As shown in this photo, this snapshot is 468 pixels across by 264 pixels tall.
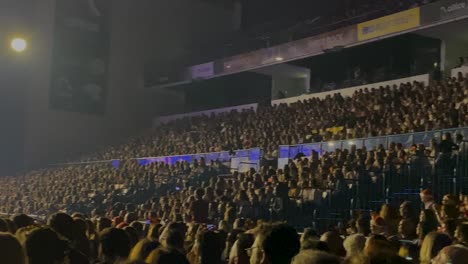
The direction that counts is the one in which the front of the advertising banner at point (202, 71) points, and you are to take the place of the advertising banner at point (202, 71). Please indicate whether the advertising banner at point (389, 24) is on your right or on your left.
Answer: on your left

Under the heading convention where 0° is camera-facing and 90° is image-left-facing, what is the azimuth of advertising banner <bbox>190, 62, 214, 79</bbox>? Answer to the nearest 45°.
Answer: approximately 45°

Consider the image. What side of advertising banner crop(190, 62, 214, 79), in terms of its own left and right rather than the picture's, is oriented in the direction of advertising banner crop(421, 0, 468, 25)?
left

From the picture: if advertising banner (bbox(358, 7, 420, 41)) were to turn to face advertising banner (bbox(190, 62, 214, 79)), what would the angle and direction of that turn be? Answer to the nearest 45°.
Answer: approximately 90° to its right

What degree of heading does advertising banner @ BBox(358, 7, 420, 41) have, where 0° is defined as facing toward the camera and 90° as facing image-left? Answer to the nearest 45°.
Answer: approximately 45°

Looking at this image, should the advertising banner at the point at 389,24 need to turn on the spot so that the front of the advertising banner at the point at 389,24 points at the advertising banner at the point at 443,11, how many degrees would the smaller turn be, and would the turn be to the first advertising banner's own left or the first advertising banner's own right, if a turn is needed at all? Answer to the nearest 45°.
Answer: approximately 90° to the first advertising banner's own left
